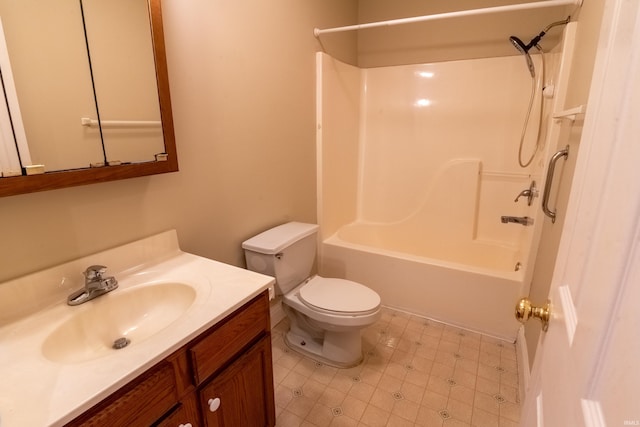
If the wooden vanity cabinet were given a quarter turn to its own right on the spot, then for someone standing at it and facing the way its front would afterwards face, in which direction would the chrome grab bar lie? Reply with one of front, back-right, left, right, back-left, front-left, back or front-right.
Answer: back-left

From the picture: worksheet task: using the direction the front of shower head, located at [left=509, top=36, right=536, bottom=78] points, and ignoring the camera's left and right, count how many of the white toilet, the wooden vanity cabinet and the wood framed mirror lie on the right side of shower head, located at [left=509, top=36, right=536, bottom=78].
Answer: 0

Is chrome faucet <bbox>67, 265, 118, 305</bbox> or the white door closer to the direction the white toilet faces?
the white door

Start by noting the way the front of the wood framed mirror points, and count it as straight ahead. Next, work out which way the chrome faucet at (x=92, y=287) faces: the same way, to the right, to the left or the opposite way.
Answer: the same way

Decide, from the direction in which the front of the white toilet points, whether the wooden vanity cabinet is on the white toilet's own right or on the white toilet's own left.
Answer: on the white toilet's own right

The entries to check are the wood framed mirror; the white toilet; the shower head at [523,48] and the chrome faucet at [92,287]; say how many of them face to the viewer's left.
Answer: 1

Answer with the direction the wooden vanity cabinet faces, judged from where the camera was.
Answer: facing the viewer and to the right of the viewer

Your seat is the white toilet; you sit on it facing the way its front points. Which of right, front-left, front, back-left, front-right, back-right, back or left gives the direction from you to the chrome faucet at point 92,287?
right

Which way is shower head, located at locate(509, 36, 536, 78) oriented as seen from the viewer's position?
to the viewer's left

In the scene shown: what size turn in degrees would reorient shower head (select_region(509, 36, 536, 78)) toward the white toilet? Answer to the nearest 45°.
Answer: approximately 45° to its left

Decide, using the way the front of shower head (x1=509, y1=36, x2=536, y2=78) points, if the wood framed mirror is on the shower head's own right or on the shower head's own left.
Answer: on the shower head's own left

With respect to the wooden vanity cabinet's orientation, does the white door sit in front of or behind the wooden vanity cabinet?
in front

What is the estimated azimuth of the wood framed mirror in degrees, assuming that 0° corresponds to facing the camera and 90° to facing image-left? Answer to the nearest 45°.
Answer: approximately 315°

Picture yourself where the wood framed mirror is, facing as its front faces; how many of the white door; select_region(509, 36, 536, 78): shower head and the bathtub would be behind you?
0

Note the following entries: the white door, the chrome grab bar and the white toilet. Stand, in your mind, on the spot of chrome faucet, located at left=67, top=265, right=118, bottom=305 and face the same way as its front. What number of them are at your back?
0

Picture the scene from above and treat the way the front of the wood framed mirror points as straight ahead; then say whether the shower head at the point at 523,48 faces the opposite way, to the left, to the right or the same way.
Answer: the opposite way
